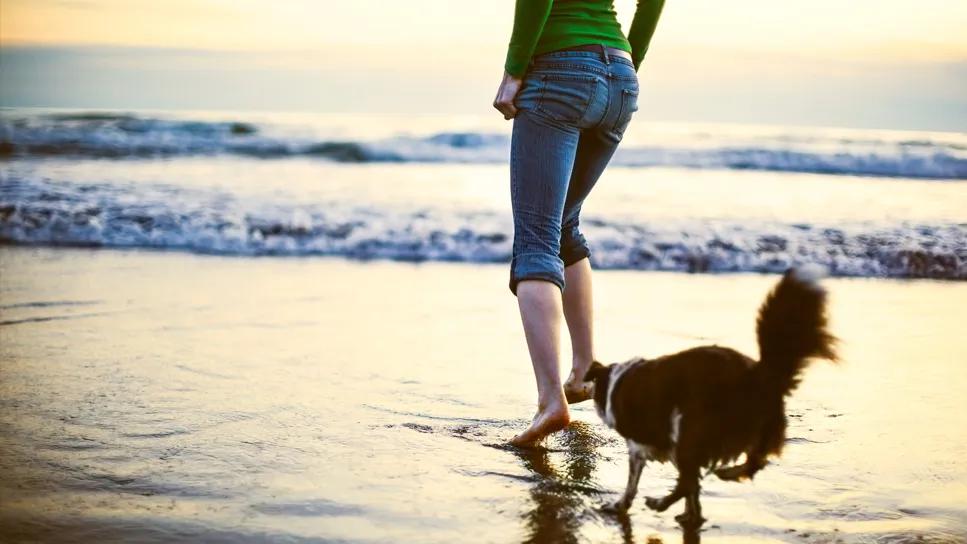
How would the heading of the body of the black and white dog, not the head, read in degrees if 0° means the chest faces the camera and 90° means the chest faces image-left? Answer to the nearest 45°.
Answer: approximately 135°
